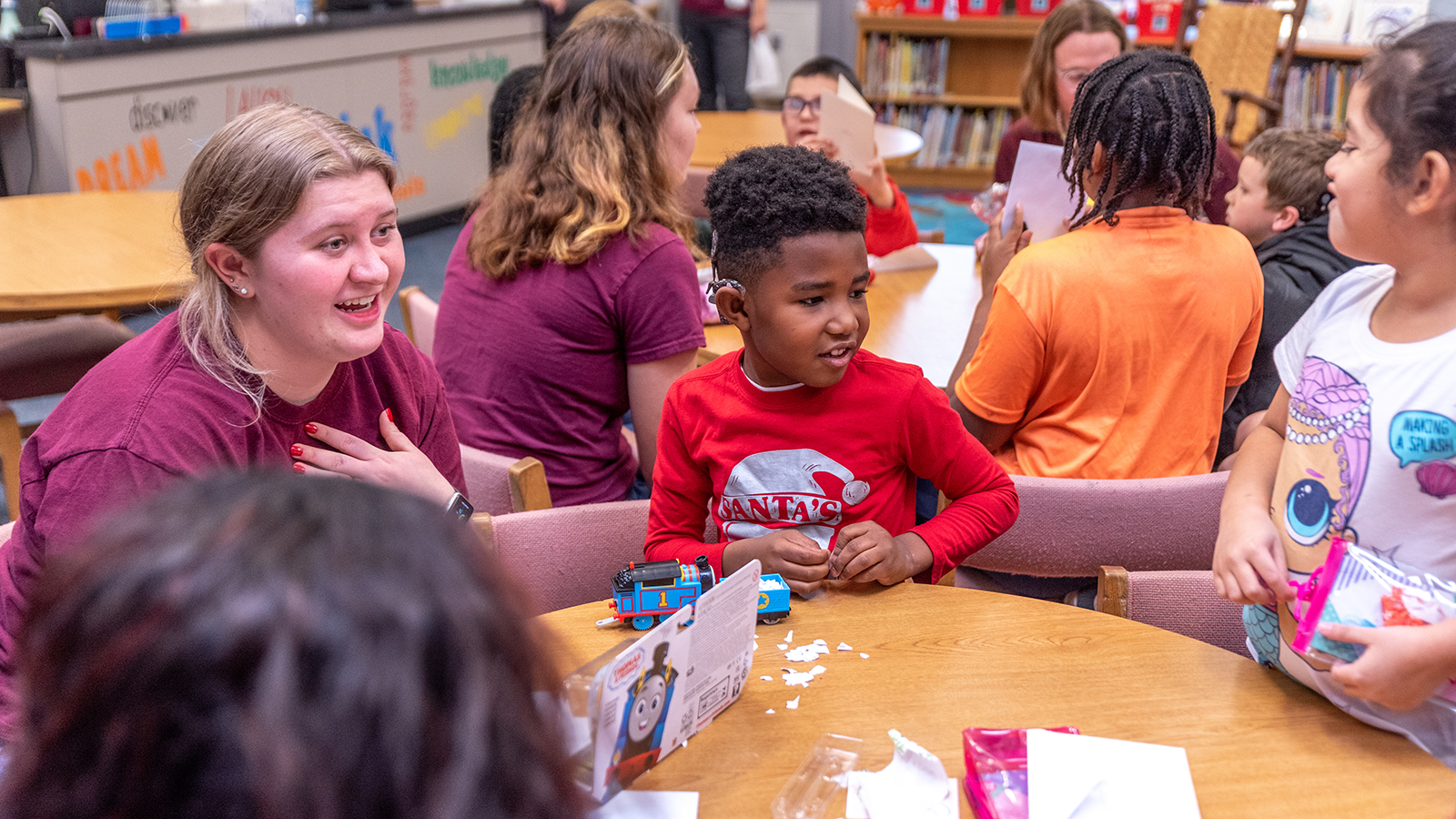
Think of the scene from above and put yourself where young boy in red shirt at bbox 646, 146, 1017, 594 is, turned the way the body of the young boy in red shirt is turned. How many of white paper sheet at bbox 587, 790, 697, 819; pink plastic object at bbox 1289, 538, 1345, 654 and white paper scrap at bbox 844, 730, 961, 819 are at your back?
0

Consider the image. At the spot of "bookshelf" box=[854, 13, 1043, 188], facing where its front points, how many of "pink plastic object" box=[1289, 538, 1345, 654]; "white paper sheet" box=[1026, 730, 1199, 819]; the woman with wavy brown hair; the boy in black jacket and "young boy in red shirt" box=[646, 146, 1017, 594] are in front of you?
5

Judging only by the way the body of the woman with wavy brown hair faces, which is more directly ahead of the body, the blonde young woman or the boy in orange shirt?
the boy in orange shirt

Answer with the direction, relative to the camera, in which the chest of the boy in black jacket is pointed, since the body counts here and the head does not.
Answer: to the viewer's left

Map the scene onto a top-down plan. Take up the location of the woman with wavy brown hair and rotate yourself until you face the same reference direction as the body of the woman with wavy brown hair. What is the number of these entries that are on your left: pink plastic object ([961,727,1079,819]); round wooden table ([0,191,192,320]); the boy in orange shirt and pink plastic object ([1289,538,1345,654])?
1

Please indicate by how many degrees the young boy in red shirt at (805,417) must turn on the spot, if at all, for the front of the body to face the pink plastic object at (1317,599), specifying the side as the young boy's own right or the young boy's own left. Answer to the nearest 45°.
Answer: approximately 45° to the young boy's own left

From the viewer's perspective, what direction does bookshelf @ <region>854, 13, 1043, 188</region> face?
toward the camera

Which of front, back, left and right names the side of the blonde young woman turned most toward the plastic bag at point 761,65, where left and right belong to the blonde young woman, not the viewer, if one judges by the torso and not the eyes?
left

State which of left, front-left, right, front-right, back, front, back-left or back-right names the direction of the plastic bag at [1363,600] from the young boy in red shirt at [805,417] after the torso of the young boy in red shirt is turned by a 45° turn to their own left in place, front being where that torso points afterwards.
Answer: front

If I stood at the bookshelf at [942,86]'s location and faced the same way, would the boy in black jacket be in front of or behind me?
in front

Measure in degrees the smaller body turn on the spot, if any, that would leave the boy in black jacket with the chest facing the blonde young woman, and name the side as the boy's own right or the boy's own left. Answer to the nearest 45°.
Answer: approximately 45° to the boy's own left

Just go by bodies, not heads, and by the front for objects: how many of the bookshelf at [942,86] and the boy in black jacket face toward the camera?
1

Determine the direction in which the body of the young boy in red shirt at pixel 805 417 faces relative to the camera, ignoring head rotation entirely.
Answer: toward the camera

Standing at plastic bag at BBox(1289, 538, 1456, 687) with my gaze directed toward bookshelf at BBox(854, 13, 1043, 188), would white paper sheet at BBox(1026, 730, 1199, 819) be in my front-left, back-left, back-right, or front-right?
back-left

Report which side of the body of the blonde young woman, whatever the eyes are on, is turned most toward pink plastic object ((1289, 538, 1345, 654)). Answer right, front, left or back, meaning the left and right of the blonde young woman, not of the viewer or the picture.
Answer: front

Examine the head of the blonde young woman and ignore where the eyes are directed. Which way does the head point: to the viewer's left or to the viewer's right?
to the viewer's right

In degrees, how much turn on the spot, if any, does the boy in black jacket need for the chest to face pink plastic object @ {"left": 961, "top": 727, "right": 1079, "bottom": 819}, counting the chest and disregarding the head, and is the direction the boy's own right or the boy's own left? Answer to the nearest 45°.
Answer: approximately 90° to the boy's own left

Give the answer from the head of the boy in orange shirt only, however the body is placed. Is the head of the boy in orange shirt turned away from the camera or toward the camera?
away from the camera
